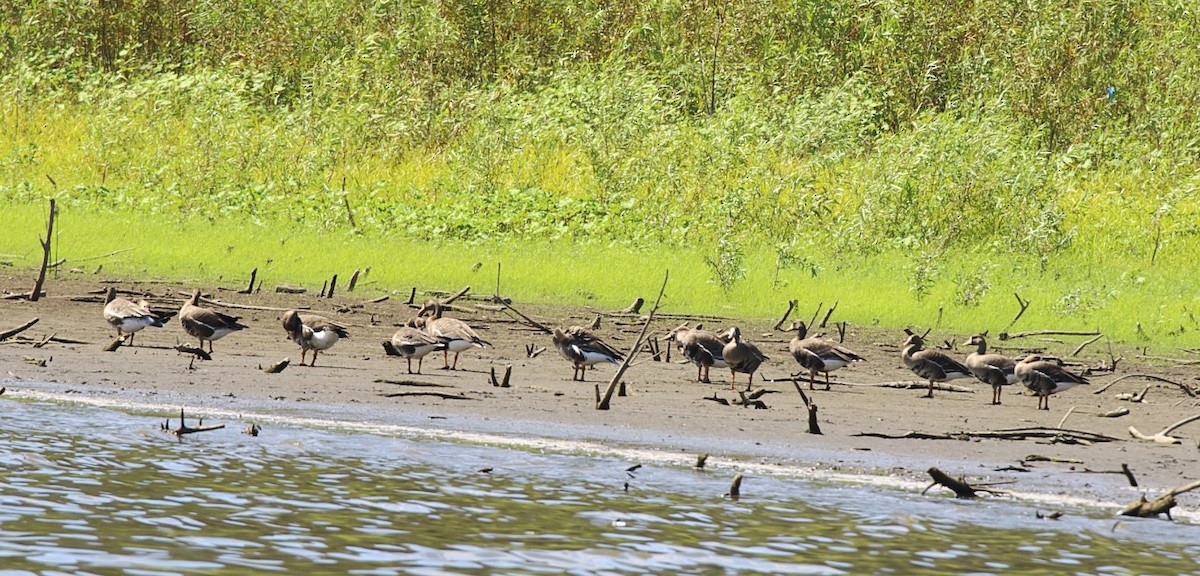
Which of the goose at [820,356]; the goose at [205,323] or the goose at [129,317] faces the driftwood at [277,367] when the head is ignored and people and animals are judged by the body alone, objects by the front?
the goose at [820,356]

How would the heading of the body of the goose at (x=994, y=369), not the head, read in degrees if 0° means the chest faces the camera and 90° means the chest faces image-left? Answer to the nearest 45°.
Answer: approximately 90°

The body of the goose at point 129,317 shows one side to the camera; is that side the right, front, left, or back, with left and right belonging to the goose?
left

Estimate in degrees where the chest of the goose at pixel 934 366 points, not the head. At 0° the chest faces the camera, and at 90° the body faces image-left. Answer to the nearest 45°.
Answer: approximately 90°

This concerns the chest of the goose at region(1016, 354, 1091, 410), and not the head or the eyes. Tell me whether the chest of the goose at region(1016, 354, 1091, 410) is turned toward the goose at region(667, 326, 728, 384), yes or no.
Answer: yes

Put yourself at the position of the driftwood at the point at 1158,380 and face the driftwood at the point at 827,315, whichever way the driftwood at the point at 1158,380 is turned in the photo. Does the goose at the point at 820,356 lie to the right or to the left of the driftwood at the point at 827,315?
left

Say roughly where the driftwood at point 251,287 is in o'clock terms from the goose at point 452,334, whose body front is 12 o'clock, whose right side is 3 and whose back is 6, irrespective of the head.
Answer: The driftwood is roughly at 2 o'clock from the goose.

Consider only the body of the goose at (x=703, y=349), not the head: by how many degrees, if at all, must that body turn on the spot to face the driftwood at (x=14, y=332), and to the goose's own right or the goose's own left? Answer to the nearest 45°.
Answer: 0° — it already faces it

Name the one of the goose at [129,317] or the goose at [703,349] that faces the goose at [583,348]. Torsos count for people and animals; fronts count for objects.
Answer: the goose at [703,349]

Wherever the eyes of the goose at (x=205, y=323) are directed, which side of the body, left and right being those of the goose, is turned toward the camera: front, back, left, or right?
left

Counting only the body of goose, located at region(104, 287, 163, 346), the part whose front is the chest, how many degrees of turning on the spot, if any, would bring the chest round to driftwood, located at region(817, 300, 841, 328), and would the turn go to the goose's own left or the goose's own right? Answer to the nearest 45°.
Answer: approximately 180°

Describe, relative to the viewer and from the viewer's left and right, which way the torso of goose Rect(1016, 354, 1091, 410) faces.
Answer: facing to the left of the viewer

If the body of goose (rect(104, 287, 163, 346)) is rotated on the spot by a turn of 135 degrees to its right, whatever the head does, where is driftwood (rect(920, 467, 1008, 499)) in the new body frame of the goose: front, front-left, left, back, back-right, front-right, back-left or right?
right

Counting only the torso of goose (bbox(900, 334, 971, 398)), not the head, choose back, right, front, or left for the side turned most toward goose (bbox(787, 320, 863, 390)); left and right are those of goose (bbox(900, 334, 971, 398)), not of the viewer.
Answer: front

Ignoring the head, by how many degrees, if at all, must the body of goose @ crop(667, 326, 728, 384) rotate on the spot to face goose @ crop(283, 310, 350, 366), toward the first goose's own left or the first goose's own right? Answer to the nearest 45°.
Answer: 0° — it already faces it

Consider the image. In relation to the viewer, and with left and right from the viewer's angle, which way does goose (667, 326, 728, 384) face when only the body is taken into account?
facing to the left of the viewer

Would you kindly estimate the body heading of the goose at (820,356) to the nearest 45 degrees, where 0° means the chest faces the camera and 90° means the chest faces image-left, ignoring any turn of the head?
approximately 90°

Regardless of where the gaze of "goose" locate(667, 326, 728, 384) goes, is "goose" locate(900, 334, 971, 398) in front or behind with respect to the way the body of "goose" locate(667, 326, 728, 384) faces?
behind
